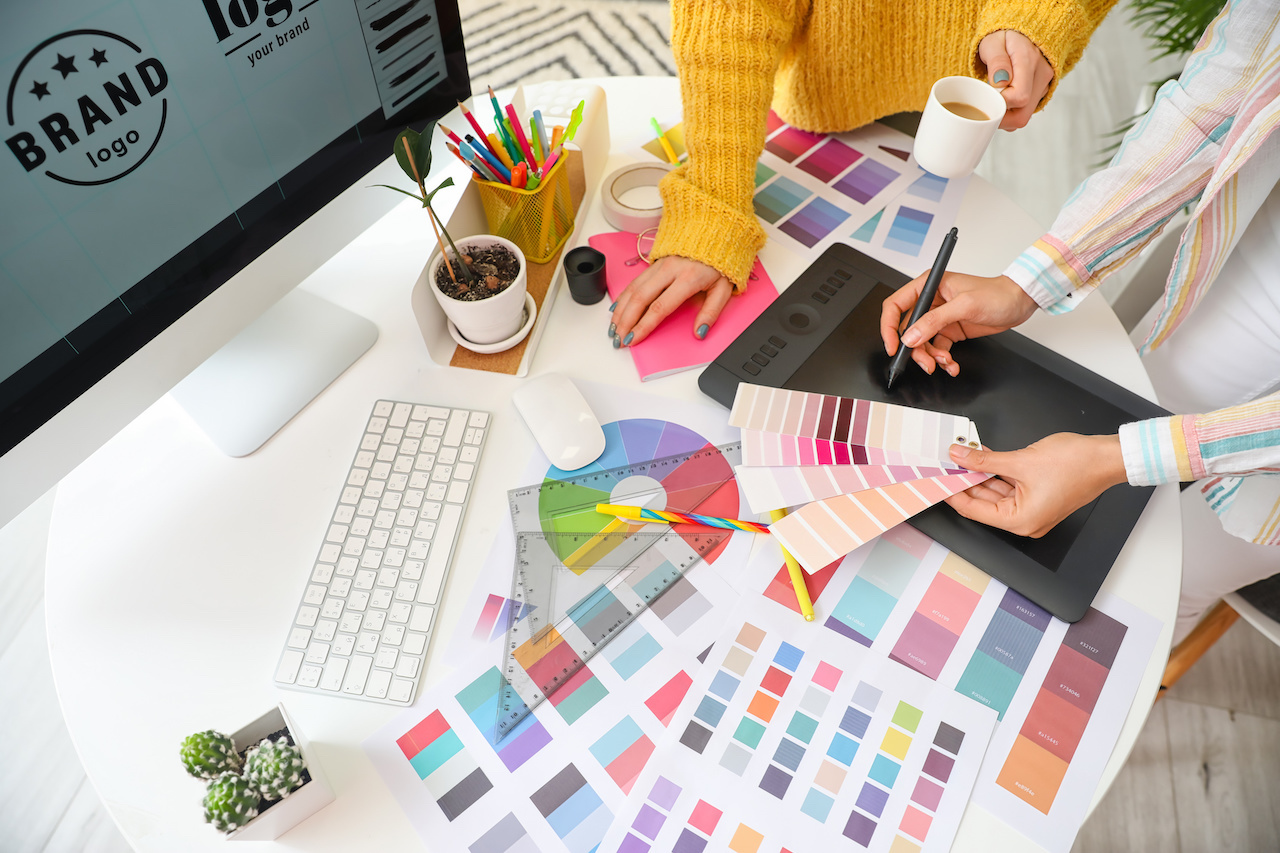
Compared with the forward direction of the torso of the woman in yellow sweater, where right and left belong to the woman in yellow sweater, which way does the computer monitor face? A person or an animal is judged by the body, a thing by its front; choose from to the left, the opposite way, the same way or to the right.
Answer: to the left

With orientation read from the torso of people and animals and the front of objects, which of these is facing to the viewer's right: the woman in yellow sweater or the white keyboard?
the white keyboard

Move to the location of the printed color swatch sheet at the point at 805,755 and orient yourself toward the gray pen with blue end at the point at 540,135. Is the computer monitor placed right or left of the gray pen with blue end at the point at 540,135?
left

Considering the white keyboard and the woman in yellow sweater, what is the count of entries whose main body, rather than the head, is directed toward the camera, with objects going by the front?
1

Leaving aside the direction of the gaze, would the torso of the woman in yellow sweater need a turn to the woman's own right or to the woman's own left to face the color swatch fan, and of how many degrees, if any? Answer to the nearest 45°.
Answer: approximately 45° to the woman's own left

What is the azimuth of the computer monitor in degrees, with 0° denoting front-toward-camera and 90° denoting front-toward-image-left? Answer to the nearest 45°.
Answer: approximately 315°

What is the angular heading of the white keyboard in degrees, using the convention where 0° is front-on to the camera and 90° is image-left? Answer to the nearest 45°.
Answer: approximately 270°

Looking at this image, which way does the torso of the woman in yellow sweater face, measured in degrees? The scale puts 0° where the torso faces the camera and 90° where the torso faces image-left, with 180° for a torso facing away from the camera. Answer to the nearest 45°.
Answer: approximately 0°
